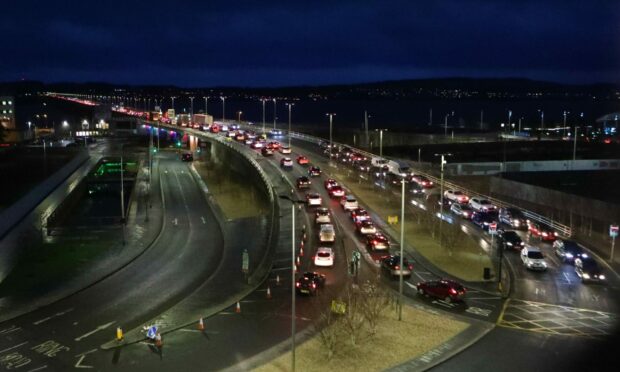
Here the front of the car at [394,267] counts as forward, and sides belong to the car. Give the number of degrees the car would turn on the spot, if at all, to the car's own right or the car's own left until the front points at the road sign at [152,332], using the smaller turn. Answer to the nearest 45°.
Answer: approximately 90° to the car's own left

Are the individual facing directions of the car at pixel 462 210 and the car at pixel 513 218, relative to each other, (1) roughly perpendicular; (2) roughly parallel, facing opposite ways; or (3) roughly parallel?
roughly parallel

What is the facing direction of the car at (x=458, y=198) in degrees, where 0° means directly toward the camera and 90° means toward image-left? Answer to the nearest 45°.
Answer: approximately 315°

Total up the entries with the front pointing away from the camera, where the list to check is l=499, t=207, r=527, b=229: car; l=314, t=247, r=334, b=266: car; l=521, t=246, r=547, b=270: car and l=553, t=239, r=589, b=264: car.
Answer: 1

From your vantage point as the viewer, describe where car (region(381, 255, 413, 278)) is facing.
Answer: facing away from the viewer and to the left of the viewer

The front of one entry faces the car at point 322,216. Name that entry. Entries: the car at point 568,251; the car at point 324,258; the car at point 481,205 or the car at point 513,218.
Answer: the car at point 324,258

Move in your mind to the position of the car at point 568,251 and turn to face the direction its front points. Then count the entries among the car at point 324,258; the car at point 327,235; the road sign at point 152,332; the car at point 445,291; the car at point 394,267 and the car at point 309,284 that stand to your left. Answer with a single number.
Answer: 0

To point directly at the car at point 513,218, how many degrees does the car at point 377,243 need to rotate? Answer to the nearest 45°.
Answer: approximately 90° to its right

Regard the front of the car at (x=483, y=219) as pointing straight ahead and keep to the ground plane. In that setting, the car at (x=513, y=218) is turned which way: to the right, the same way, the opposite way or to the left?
the same way

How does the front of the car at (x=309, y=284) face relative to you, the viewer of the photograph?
facing away from the viewer and to the right of the viewer

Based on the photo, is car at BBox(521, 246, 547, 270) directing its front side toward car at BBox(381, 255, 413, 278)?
no

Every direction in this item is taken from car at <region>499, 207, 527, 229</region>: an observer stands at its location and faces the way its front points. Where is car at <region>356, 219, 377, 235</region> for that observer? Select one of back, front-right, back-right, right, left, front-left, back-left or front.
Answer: right

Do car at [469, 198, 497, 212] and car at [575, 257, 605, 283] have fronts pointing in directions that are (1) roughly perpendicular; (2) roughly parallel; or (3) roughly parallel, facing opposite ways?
roughly parallel

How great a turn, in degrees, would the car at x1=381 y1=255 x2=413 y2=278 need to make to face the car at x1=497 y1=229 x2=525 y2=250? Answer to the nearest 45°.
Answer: approximately 90° to its right

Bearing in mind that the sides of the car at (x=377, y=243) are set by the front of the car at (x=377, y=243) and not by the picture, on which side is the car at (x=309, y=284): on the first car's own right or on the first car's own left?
on the first car's own left

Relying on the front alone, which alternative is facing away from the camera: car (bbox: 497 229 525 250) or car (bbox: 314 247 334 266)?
car (bbox: 314 247 334 266)
